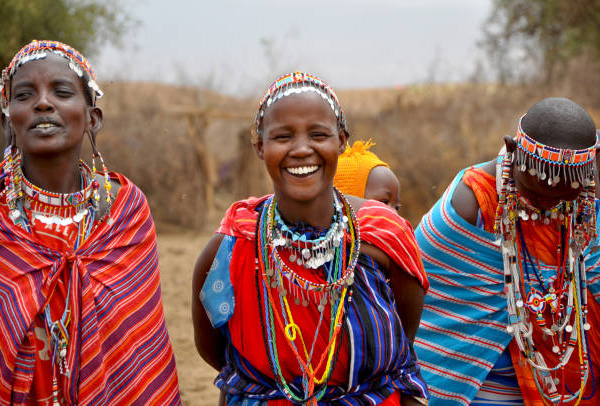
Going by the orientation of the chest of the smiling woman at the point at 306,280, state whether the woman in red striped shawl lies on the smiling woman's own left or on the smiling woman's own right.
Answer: on the smiling woman's own right

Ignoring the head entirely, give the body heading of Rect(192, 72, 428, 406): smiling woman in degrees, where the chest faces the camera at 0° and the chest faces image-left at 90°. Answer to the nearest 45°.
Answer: approximately 0°

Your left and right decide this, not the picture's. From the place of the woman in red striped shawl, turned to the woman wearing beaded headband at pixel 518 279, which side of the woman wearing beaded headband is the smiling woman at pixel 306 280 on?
right

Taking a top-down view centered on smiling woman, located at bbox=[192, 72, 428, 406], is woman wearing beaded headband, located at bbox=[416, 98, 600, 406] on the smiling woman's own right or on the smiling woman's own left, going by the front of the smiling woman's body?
on the smiling woman's own left
